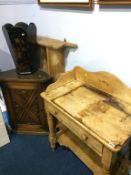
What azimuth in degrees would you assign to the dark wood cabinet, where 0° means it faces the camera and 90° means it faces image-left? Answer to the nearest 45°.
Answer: approximately 0°
